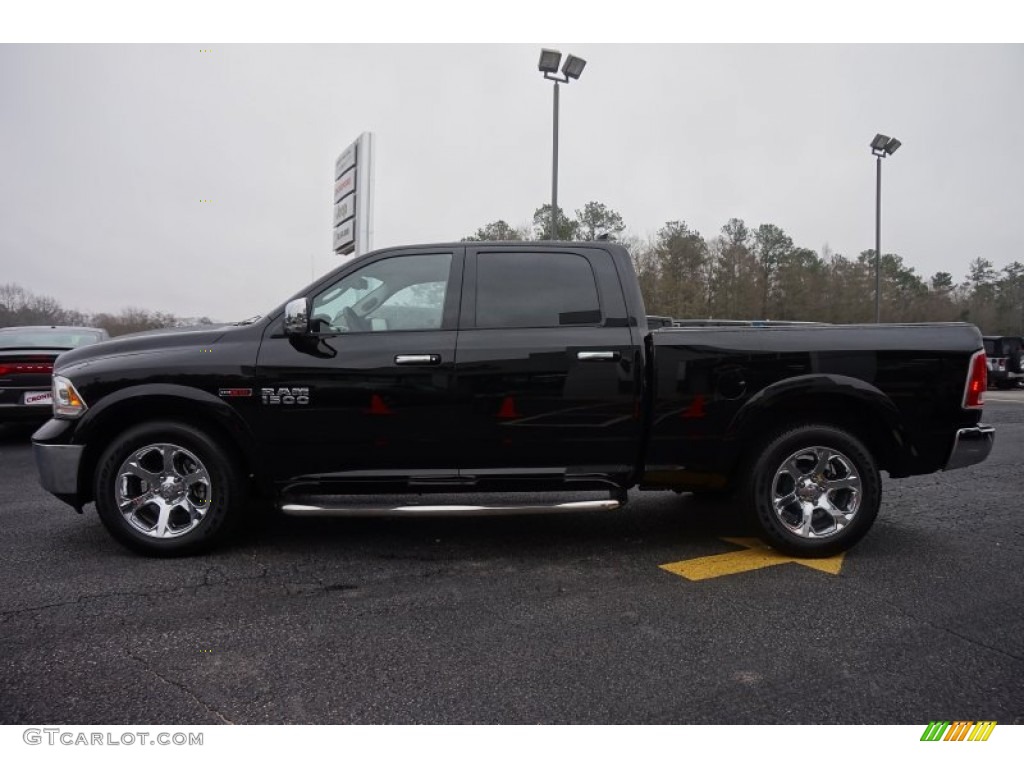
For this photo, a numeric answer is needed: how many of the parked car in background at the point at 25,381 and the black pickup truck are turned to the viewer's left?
1

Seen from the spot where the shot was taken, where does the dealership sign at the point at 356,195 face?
facing the viewer and to the left of the viewer

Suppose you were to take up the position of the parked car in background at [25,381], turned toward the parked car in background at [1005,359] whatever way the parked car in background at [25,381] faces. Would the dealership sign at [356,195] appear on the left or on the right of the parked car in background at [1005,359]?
left

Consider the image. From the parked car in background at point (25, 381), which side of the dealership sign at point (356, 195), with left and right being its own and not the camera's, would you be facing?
front

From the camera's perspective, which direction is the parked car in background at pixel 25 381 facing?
away from the camera

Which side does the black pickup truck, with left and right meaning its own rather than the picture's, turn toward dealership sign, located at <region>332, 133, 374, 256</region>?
right

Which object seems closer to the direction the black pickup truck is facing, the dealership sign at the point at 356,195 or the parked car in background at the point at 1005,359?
the dealership sign

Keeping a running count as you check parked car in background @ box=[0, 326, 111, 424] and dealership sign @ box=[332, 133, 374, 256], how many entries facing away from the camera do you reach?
1

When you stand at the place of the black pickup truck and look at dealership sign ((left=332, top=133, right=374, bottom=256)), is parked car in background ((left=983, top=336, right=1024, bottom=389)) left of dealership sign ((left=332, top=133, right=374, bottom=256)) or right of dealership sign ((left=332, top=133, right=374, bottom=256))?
right

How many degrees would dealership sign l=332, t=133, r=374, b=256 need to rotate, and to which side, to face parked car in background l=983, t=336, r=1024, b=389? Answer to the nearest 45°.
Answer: approximately 135° to its left

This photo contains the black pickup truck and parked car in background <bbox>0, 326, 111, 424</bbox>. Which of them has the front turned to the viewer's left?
the black pickup truck

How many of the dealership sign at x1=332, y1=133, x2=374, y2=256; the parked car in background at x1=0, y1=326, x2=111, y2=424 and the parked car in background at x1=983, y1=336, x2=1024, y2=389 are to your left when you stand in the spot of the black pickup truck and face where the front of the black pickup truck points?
0

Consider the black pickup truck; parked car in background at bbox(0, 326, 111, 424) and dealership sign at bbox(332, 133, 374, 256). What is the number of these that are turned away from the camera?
1

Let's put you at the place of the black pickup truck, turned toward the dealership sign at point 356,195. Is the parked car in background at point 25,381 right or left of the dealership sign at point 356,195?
left

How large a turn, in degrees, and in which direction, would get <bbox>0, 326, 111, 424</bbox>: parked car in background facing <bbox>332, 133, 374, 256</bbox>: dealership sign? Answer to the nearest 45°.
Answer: approximately 45° to its right

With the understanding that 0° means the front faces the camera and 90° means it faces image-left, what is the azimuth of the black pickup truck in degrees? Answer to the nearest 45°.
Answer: approximately 90°

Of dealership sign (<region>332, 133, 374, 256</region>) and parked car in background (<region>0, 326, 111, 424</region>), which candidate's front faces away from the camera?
the parked car in background

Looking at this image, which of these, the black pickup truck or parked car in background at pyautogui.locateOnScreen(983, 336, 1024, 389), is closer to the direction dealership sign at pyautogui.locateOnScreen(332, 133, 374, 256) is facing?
the black pickup truck

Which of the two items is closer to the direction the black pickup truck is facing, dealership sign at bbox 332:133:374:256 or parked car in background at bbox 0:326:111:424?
the parked car in background
